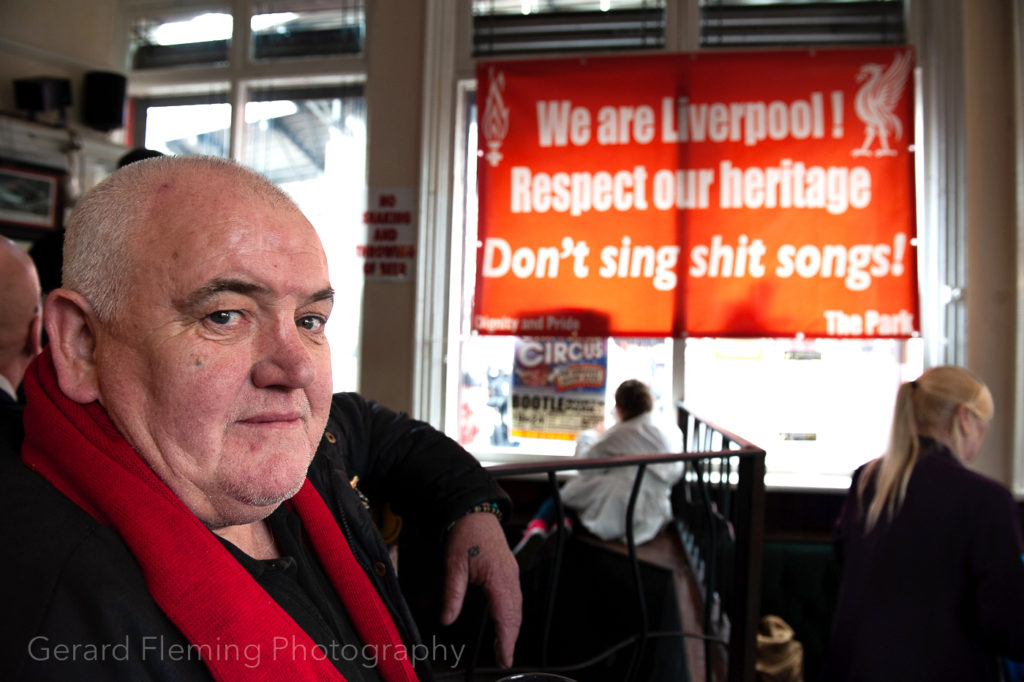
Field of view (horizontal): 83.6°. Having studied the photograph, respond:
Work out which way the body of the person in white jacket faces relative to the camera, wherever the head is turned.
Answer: away from the camera

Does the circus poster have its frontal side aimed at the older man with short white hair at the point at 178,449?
yes

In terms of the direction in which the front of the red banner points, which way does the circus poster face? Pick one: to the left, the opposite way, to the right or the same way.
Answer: the same way

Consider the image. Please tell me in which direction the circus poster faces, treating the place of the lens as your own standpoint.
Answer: facing the viewer

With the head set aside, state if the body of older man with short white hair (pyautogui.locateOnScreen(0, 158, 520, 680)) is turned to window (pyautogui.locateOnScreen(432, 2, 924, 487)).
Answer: no

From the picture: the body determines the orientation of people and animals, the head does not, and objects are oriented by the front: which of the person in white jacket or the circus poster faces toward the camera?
the circus poster

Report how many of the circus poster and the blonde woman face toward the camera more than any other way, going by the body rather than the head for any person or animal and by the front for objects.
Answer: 1

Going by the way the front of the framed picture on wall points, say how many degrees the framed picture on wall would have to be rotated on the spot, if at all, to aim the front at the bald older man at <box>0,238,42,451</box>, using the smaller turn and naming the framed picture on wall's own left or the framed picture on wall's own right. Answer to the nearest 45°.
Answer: approximately 45° to the framed picture on wall's own right

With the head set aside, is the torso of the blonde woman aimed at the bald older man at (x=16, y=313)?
no

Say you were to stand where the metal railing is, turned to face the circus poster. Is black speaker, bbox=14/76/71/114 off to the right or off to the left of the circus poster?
left

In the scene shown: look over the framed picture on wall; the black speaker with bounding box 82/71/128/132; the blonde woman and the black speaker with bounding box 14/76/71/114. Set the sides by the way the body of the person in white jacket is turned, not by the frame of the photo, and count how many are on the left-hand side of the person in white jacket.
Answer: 3

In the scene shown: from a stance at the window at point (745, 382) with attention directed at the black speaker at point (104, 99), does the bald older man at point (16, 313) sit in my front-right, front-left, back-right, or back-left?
front-left

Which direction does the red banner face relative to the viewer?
toward the camera

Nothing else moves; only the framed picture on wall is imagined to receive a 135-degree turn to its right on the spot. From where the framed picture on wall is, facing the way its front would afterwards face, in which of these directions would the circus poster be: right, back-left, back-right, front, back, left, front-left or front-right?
back-left

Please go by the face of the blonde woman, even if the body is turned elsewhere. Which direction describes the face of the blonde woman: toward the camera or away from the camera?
away from the camera

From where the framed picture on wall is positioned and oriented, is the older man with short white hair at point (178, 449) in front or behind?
in front

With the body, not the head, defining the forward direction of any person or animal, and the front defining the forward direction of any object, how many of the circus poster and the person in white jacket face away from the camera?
1
